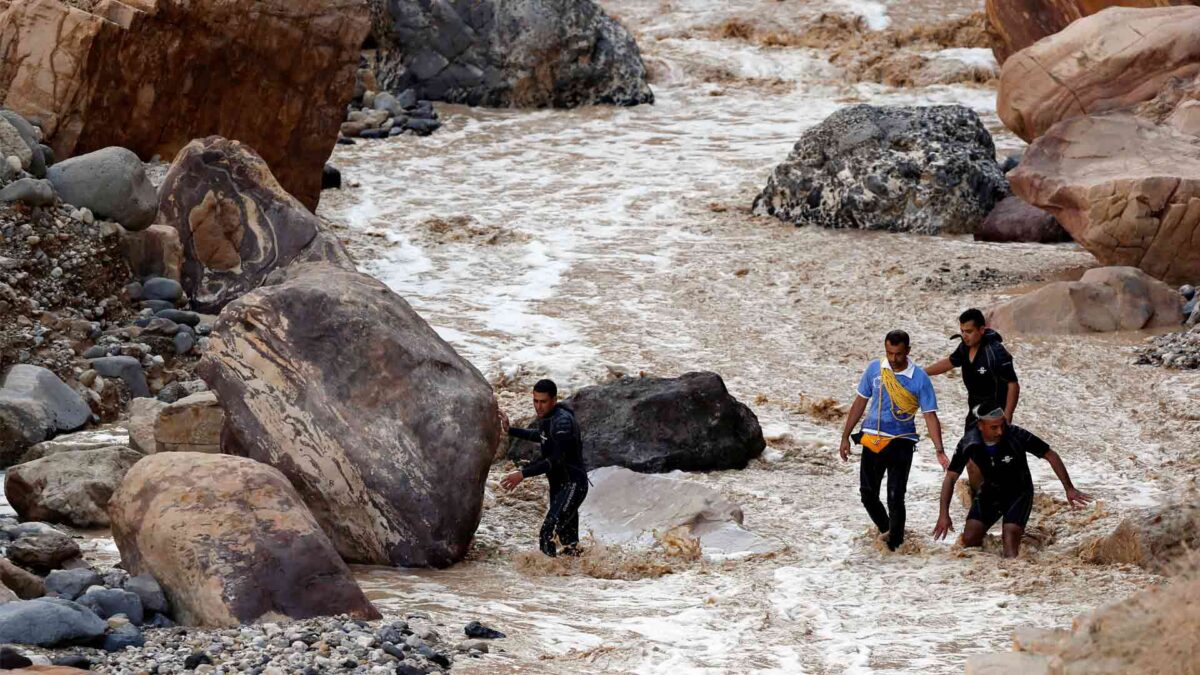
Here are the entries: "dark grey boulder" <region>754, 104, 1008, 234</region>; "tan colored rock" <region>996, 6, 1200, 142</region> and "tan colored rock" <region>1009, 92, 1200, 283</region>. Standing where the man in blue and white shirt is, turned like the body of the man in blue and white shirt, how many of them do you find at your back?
3

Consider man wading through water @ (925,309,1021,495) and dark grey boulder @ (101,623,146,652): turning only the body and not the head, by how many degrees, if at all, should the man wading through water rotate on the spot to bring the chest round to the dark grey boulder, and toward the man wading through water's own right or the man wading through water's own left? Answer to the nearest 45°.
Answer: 0° — they already face it

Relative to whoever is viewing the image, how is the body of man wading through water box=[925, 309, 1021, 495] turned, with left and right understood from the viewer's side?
facing the viewer and to the left of the viewer

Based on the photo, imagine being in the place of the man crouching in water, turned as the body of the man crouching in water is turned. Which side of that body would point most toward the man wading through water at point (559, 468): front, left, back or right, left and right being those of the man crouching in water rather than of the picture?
right

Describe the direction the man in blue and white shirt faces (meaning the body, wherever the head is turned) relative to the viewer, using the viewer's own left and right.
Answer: facing the viewer

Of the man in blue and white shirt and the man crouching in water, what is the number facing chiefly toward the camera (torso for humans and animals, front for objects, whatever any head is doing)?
2

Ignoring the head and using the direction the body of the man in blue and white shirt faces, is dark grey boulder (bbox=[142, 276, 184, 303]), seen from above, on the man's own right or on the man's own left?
on the man's own right

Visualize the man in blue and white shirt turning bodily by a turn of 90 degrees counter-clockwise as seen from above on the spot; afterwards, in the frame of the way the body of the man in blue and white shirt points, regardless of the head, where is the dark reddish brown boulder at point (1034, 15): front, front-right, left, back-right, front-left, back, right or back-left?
left

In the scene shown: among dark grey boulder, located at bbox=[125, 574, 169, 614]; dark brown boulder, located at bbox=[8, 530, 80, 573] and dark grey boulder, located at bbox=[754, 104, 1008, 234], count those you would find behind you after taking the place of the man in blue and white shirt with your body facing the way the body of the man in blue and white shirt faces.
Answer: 1

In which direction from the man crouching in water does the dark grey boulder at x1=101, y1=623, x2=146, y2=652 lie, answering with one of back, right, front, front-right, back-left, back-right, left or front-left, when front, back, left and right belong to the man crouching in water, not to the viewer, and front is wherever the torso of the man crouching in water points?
front-right

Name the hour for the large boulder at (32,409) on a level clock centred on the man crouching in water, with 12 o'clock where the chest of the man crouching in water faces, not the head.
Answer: The large boulder is roughly at 3 o'clock from the man crouching in water.

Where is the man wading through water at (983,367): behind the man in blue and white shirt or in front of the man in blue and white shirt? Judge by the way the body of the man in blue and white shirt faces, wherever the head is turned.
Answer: behind

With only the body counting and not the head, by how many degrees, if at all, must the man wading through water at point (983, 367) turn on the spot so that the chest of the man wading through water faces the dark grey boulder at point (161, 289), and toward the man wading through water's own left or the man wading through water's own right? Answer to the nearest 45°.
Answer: approximately 45° to the man wading through water's own right
